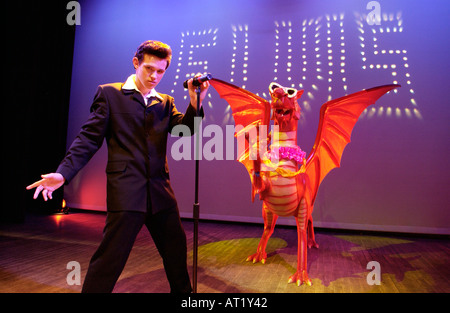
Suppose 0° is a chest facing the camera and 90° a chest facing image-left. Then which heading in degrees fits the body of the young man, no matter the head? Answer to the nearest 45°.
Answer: approximately 315°

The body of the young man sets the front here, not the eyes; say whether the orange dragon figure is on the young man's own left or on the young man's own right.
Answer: on the young man's own left
